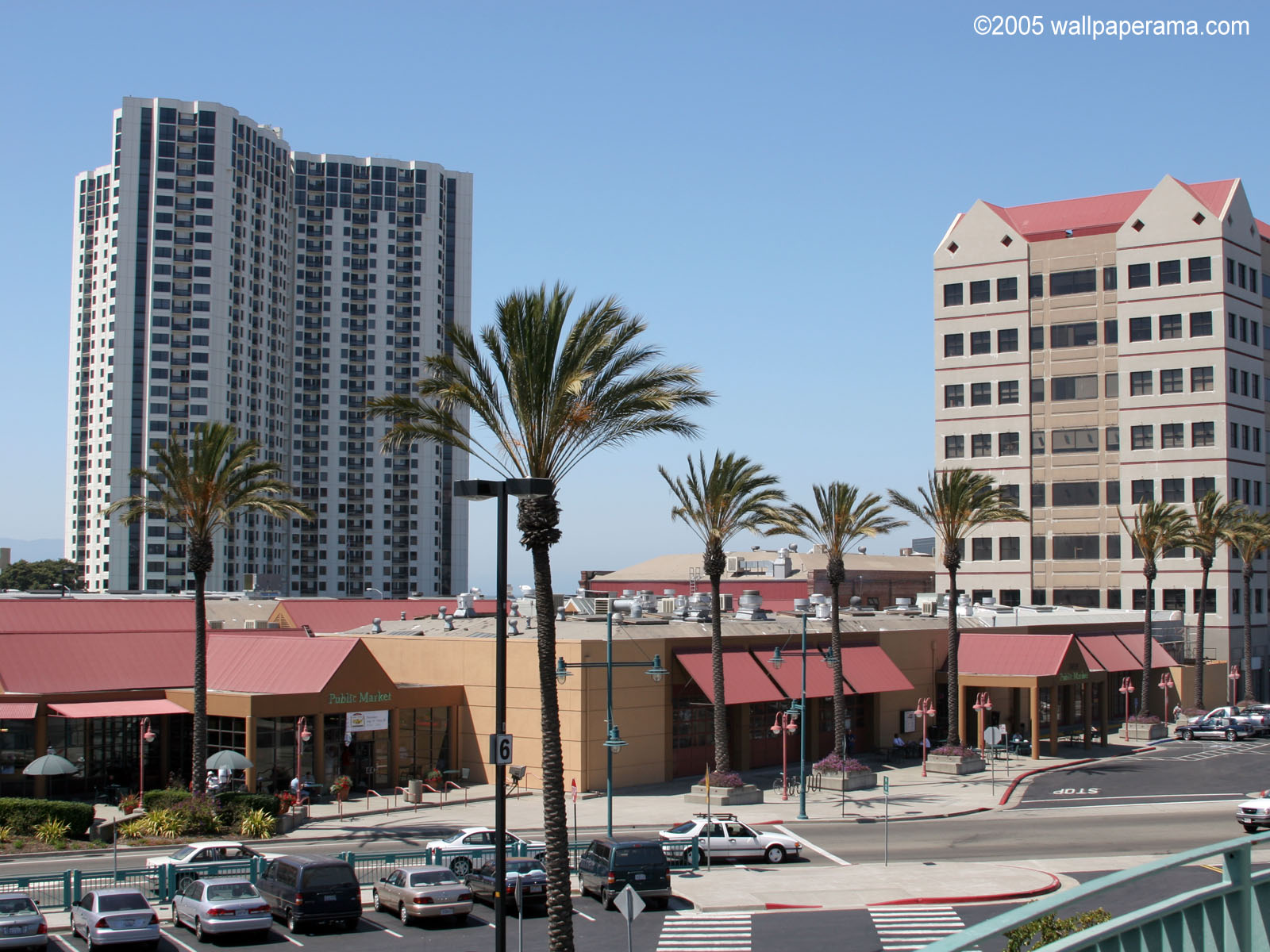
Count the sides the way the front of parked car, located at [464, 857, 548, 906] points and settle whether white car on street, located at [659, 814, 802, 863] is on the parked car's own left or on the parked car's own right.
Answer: on the parked car's own right

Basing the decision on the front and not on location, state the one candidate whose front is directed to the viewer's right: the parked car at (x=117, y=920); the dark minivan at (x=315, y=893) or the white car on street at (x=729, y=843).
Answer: the white car on street at (x=729, y=843)

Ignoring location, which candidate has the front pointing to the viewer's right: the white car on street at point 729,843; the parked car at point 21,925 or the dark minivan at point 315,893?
the white car on street at point 729,843

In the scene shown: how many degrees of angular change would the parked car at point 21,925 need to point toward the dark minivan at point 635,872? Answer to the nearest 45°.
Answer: approximately 90° to its right

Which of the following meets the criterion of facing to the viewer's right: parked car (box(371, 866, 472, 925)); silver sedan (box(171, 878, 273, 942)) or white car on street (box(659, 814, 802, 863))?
white car on street (box(659, 814, 802, 863))

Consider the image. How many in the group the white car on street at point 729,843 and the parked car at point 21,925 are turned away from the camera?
1

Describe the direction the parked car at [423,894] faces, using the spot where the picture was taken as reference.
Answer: facing away from the viewer and to the left of the viewer

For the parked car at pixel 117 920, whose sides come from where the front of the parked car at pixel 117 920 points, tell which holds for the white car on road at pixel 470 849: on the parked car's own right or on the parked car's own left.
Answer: on the parked car's own right

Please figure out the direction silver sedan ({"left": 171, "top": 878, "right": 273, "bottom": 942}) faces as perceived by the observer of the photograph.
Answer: facing away from the viewer and to the left of the viewer

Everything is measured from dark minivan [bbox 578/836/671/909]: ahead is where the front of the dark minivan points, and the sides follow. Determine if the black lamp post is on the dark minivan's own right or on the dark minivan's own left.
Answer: on the dark minivan's own left

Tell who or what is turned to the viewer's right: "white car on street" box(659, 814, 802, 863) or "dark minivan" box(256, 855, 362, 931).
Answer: the white car on street

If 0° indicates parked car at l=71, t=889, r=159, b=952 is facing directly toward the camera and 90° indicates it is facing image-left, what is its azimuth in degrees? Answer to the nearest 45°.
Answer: approximately 135°
